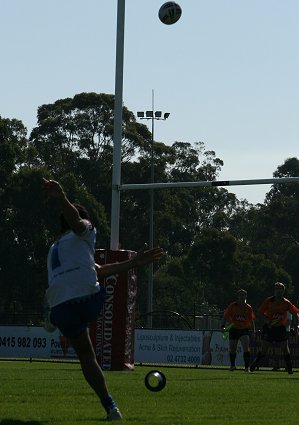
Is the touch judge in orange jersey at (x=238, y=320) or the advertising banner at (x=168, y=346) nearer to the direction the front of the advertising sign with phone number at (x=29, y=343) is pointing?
the touch judge in orange jersey

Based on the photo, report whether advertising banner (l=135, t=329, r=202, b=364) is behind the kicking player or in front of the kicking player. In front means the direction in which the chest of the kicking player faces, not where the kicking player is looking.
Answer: in front

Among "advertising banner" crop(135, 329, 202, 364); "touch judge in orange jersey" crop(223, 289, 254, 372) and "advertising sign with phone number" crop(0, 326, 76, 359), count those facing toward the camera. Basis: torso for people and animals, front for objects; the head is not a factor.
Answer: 3

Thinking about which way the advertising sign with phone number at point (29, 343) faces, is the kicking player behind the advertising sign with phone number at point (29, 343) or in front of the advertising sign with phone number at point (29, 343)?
in front

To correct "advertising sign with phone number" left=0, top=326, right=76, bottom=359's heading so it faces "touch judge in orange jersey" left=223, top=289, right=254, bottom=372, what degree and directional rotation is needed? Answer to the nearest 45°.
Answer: approximately 45° to its left

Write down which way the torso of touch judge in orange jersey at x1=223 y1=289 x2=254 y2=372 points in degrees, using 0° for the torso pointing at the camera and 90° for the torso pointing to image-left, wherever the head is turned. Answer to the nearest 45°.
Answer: approximately 0°

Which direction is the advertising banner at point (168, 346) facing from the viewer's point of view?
toward the camera

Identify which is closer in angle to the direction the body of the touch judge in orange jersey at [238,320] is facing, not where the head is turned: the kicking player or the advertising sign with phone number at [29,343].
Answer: the kicking player

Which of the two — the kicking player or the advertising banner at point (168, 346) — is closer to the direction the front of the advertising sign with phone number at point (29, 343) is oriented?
the kicking player

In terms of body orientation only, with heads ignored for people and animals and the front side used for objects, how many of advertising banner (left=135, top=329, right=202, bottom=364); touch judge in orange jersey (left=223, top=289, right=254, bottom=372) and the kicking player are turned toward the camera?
2
